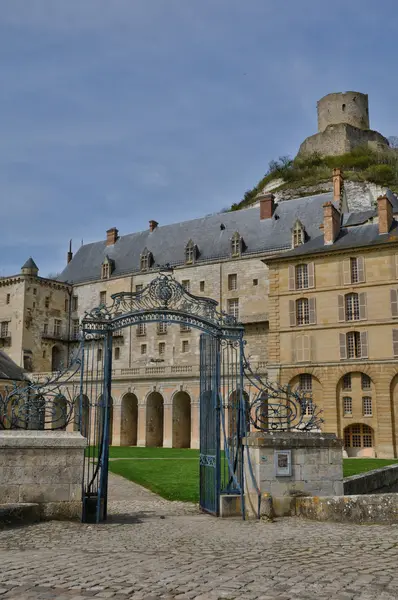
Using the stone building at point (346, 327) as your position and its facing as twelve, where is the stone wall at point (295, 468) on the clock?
The stone wall is roughly at 12 o'clock from the stone building.

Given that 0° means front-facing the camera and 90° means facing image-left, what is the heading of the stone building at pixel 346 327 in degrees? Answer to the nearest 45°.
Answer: approximately 0°
